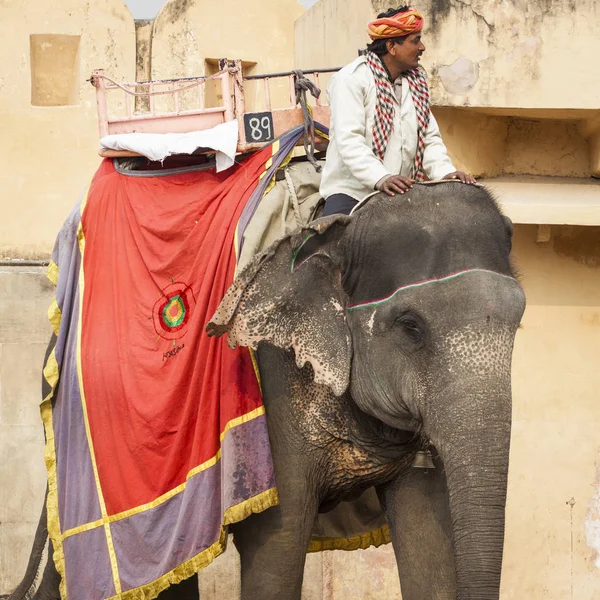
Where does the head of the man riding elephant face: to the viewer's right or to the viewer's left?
to the viewer's right

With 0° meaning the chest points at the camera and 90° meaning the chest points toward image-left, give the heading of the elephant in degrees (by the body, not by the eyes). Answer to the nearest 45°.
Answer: approximately 315°

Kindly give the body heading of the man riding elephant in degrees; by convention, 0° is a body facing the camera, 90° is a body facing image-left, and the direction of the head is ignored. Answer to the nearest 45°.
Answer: approximately 315°

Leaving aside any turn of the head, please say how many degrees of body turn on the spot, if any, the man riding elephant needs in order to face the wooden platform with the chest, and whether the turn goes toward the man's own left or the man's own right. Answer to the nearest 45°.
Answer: approximately 180°
